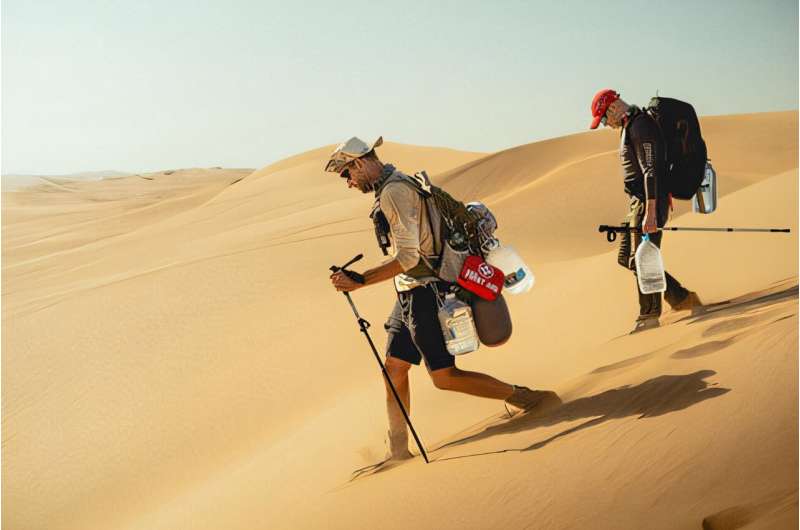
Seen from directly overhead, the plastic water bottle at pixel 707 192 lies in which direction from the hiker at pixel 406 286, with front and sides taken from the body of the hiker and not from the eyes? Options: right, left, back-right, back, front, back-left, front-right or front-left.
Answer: back-right

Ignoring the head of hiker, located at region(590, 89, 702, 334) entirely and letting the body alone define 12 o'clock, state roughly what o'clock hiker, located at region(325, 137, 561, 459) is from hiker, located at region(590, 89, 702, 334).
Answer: hiker, located at region(325, 137, 561, 459) is roughly at 10 o'clock from hiker, located at region(590, 89, 702, 334).

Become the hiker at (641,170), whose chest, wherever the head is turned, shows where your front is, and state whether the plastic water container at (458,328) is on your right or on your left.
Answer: on your left

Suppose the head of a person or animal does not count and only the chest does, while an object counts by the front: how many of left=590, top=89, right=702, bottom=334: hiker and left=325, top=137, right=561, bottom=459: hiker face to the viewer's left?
2

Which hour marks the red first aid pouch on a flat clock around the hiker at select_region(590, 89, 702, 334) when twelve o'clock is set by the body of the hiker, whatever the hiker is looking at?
The red first aid pouch is roughly at 10 o'clock from the hiker.

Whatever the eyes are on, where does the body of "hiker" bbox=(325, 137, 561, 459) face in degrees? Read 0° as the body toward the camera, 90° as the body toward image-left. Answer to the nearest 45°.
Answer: approximately 90°

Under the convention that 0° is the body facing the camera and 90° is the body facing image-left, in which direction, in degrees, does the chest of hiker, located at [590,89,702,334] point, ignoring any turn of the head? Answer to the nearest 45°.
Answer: approximately 90°

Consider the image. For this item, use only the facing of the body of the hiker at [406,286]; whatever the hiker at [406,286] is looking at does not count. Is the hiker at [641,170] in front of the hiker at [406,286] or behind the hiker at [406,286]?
behind

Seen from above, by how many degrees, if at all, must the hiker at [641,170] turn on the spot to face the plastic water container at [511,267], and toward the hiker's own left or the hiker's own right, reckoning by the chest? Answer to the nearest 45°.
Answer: approximately 45° to the hiker's own left
